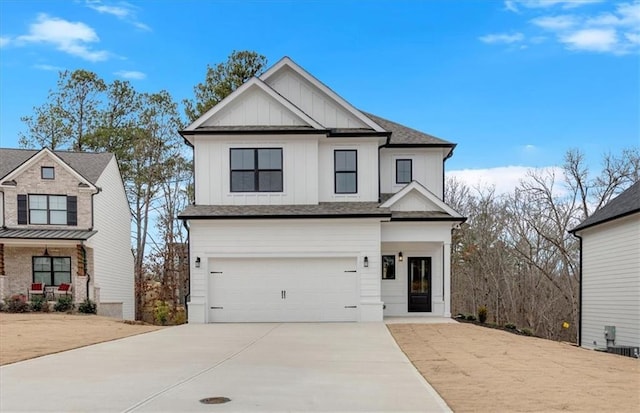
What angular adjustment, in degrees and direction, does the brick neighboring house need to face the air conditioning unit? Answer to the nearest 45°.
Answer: approximately 45° to its left

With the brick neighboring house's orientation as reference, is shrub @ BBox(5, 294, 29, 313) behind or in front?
in front

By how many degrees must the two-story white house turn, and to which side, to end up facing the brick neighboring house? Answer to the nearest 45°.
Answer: approximately 135° to its right

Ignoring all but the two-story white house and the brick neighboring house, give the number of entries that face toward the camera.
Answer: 2

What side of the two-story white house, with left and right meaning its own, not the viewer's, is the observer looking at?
front

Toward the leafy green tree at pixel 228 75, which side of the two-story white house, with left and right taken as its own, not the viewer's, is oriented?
back

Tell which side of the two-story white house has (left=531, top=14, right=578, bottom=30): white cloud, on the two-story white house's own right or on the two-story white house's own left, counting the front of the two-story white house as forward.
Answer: on the two-story white house's own left
